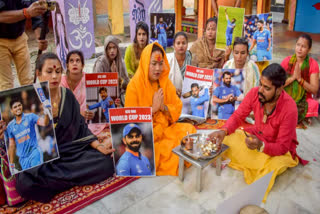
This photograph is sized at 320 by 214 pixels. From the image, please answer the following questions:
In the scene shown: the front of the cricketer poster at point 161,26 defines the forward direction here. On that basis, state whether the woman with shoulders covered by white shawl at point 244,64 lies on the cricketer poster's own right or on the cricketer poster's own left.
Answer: on the cricketer poster's own left

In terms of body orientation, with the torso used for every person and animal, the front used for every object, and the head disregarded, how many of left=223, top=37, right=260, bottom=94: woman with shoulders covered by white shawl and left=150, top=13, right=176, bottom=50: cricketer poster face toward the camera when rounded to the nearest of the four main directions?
2

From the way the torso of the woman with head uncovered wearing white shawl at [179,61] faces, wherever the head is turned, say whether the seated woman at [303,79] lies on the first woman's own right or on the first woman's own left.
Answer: on the first woman's own left

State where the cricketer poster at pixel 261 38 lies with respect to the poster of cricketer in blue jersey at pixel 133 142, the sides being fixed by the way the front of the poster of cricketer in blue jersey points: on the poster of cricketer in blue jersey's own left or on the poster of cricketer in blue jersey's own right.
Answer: on the poster of cricketer in blue jersey's own left

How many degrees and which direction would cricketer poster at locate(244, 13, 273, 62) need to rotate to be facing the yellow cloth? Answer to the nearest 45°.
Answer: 0° — it already faces it

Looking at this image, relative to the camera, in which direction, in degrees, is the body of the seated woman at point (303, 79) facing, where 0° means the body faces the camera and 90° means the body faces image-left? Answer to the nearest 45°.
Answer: approximately 45°

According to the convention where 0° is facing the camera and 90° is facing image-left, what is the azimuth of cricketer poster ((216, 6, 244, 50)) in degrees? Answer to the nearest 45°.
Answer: approximately 0°

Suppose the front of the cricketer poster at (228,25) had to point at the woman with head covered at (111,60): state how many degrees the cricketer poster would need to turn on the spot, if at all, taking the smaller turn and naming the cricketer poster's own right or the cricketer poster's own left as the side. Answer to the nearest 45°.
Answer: approximately 45° to the cricketer poster's own right

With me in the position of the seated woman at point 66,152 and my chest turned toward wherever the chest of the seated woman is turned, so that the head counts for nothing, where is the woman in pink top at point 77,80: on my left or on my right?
on my left

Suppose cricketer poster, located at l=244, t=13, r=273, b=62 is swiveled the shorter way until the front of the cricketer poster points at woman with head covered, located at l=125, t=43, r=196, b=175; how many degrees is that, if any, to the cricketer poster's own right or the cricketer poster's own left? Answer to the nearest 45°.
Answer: approximately 45° to the cricketer poster's own right

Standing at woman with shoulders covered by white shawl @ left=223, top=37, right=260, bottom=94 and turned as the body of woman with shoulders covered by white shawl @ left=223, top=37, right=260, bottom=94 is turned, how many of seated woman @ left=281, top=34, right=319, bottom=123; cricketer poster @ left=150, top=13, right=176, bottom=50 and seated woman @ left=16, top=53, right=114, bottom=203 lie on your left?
1
